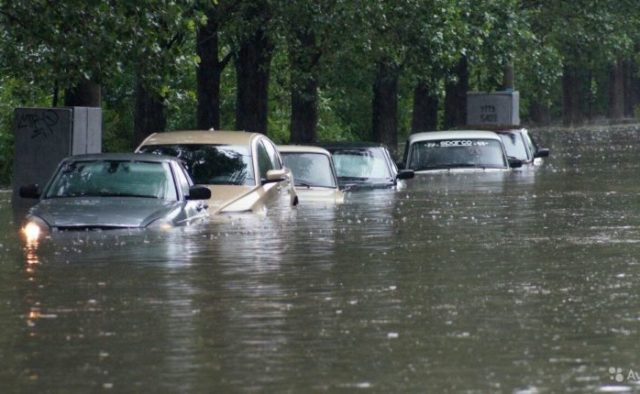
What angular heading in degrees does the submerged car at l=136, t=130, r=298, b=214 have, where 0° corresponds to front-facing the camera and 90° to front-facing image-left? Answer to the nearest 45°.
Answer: approximately 45°

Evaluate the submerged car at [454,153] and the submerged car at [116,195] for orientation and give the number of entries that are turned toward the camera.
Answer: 2

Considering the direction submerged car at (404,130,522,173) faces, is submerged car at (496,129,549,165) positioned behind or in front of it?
behind

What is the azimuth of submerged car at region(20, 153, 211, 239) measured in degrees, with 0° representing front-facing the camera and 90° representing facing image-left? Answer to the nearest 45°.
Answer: approximately 0°

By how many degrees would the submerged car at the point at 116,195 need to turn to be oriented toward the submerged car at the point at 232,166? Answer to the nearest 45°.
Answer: approximately 135° to its left
